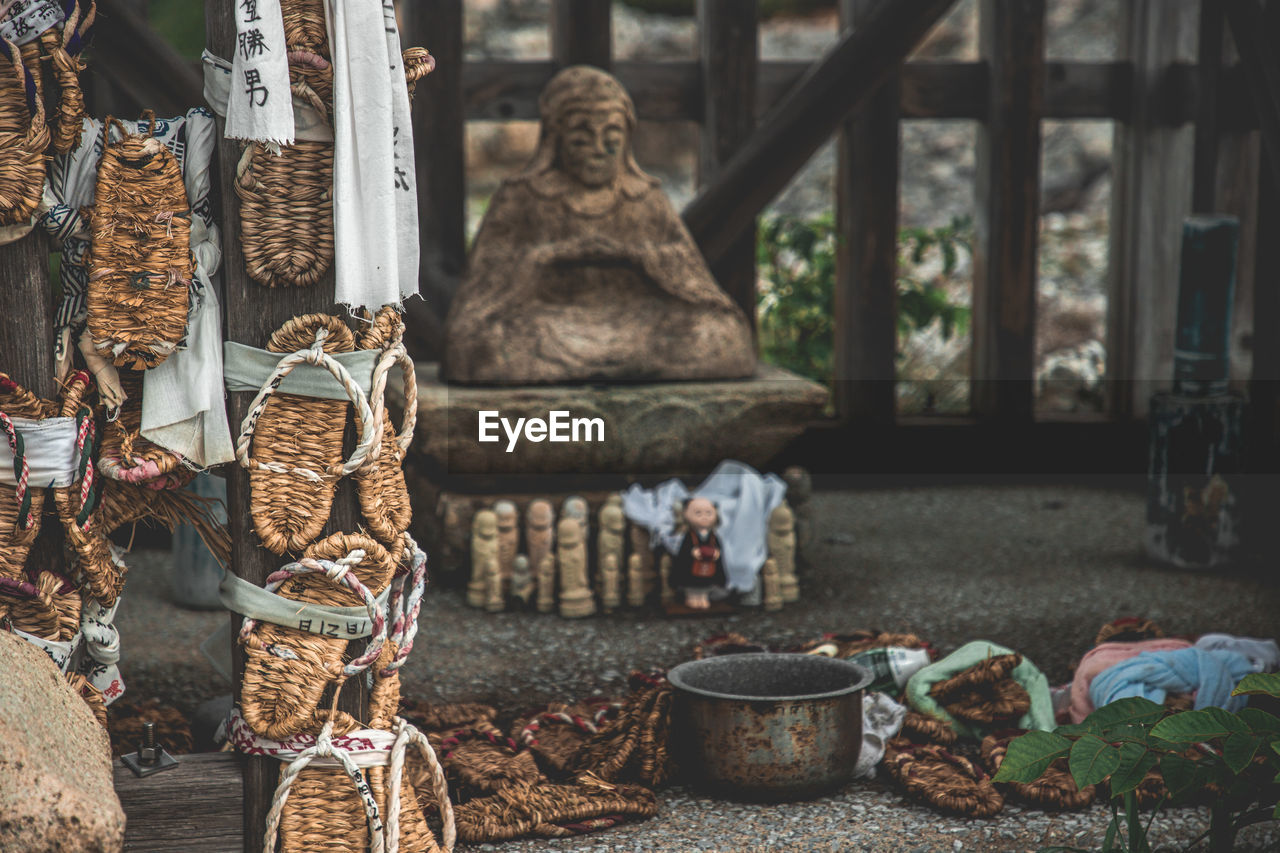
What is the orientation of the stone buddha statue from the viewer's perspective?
toward the camera

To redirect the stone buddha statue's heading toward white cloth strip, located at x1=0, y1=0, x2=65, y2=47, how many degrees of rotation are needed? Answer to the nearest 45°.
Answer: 0° — it already faces it

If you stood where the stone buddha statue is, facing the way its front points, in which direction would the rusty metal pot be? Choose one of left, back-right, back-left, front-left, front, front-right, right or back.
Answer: front

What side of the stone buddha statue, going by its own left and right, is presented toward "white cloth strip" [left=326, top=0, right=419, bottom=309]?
front

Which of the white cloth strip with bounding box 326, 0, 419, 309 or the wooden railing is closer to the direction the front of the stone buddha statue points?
the white cloth strip

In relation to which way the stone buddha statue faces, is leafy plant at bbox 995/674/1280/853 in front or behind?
in front

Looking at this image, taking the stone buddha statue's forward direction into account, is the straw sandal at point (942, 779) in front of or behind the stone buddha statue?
in front

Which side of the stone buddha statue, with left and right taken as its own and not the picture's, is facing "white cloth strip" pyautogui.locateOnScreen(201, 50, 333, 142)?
front

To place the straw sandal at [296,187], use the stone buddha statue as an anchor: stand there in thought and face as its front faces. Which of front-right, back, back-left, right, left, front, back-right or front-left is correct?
front

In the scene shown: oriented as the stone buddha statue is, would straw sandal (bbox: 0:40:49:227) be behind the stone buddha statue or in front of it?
in front
